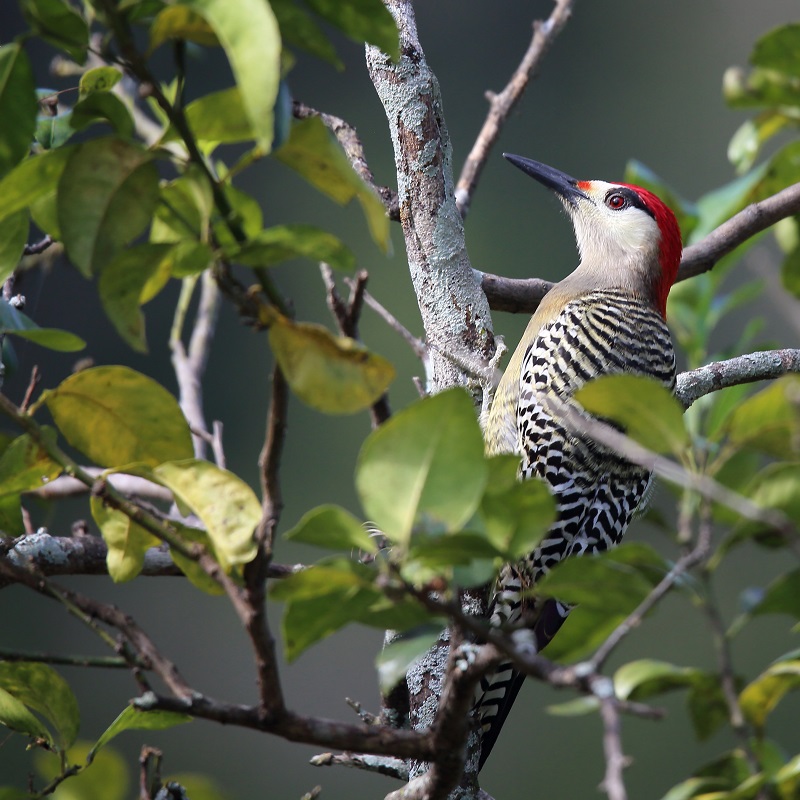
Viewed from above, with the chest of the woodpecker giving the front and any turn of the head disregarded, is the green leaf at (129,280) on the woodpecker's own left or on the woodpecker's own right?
on the woodpecker's own left

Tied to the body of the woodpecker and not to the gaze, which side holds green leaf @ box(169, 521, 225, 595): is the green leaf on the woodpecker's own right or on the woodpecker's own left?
on the woodpecker's own left

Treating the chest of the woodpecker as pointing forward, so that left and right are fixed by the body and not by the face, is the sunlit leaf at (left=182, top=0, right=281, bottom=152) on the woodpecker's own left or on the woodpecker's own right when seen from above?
on the woodpecker's own left

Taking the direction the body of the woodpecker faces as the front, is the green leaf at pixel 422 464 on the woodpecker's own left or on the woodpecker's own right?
on the woodpecker's own left

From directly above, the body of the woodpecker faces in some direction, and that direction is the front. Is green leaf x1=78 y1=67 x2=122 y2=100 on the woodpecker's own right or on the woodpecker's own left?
on the woodpecker's own left

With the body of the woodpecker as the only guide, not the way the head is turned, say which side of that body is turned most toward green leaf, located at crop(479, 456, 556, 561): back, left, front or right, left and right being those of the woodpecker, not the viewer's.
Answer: left

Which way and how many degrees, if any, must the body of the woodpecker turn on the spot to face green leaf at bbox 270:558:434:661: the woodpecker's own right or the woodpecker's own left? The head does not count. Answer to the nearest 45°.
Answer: approximately 90° to the woodpecker's own left

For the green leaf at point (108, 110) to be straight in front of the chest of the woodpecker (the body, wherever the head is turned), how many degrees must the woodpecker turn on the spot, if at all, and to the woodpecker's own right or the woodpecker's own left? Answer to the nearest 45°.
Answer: approximately 90° to the woodpecker's own left

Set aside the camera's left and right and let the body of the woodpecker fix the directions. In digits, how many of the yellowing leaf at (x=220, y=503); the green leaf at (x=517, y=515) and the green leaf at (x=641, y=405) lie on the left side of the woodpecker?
3

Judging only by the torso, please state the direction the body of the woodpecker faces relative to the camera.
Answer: to the viewer's left
